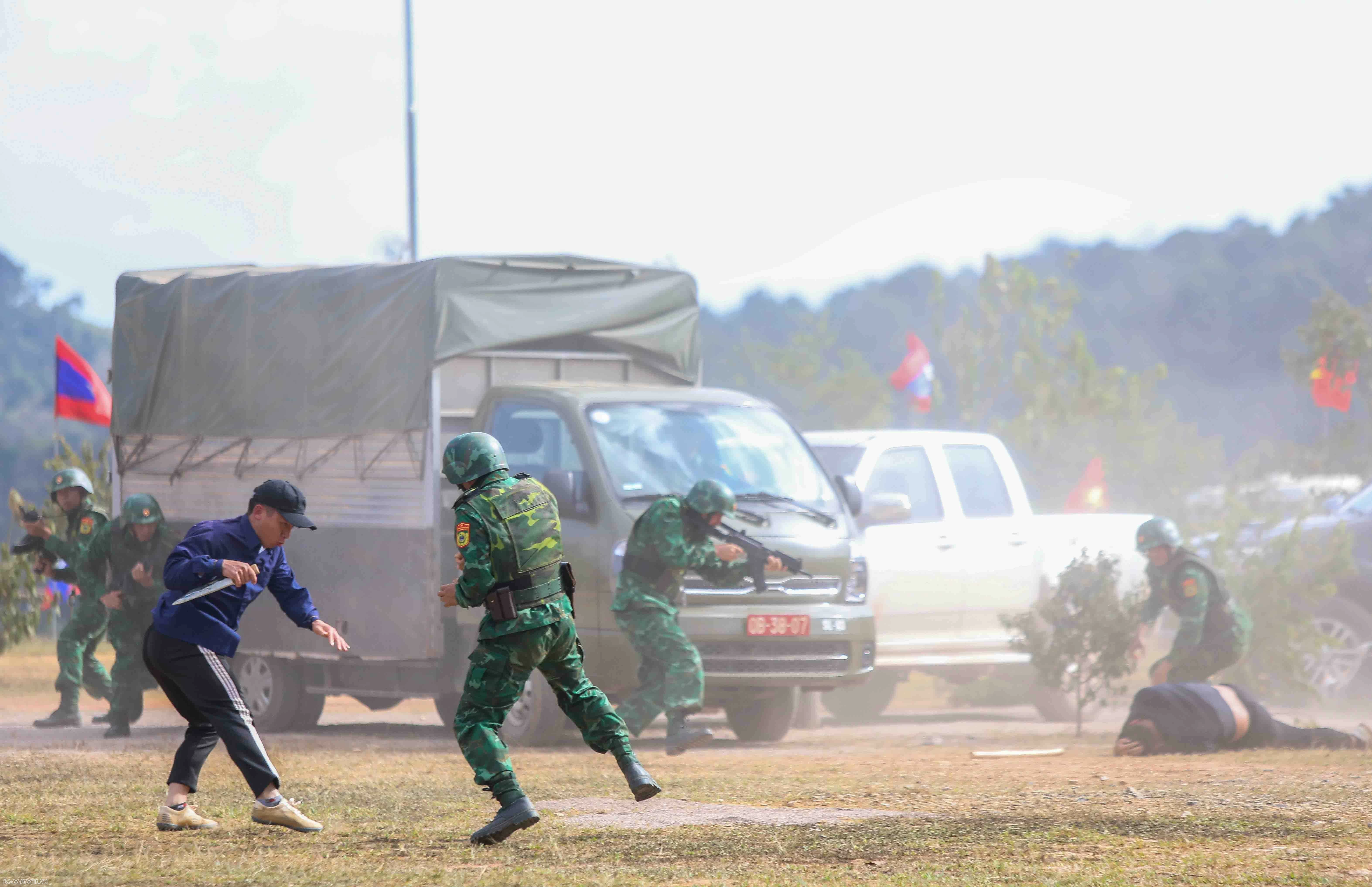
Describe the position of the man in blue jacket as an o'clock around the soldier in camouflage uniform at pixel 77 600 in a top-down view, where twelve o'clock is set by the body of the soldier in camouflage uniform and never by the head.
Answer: The man in blue jacket is roughly at 9 o'clock from the soldier in camouflage uniform.

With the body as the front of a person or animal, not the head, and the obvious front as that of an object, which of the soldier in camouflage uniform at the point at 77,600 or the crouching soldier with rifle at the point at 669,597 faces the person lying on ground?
the crouching soldier with rifle

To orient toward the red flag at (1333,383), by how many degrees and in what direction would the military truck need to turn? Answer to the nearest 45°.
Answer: approximately 90° to its left

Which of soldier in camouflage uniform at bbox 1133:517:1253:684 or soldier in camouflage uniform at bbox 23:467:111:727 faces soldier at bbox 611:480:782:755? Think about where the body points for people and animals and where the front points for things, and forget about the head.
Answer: soldier in camouflage uniform at bbox 1133:517:1253:684

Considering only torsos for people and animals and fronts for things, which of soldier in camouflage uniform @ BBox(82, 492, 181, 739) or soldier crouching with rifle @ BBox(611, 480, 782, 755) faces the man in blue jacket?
the soldier in camouflage uniform

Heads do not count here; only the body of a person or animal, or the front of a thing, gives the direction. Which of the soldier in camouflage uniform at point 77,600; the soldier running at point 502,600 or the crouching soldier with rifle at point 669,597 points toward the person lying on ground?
the crouching soldier with rifle at point 669,597

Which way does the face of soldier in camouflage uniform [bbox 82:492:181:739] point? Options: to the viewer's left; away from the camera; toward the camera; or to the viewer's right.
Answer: toward the camera

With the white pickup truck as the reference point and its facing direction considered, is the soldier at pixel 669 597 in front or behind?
in front

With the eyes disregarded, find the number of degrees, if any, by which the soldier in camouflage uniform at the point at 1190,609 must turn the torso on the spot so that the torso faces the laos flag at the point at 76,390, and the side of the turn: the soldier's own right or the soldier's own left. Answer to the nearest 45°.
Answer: approximately 90° to the soldier's own right

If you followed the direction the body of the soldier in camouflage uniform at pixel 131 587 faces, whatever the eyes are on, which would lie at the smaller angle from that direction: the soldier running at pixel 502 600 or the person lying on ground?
the soldier running

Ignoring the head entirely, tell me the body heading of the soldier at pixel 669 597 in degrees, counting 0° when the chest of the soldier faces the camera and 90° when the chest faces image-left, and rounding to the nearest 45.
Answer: approximately 270°

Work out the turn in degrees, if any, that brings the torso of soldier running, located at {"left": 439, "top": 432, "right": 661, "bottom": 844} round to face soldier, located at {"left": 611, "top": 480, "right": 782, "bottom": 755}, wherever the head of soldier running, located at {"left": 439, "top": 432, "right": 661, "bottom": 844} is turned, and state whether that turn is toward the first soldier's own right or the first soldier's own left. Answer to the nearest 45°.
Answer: approximately 45° to the first soldier's own right

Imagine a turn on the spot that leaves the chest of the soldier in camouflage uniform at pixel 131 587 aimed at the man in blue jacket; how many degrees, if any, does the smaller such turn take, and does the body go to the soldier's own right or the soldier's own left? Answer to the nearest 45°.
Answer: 0° — they already face them

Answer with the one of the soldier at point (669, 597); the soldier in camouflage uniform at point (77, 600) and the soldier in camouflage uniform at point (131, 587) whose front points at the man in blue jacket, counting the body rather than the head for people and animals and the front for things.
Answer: the soldier in camouflage uniform at point (131, 587)
